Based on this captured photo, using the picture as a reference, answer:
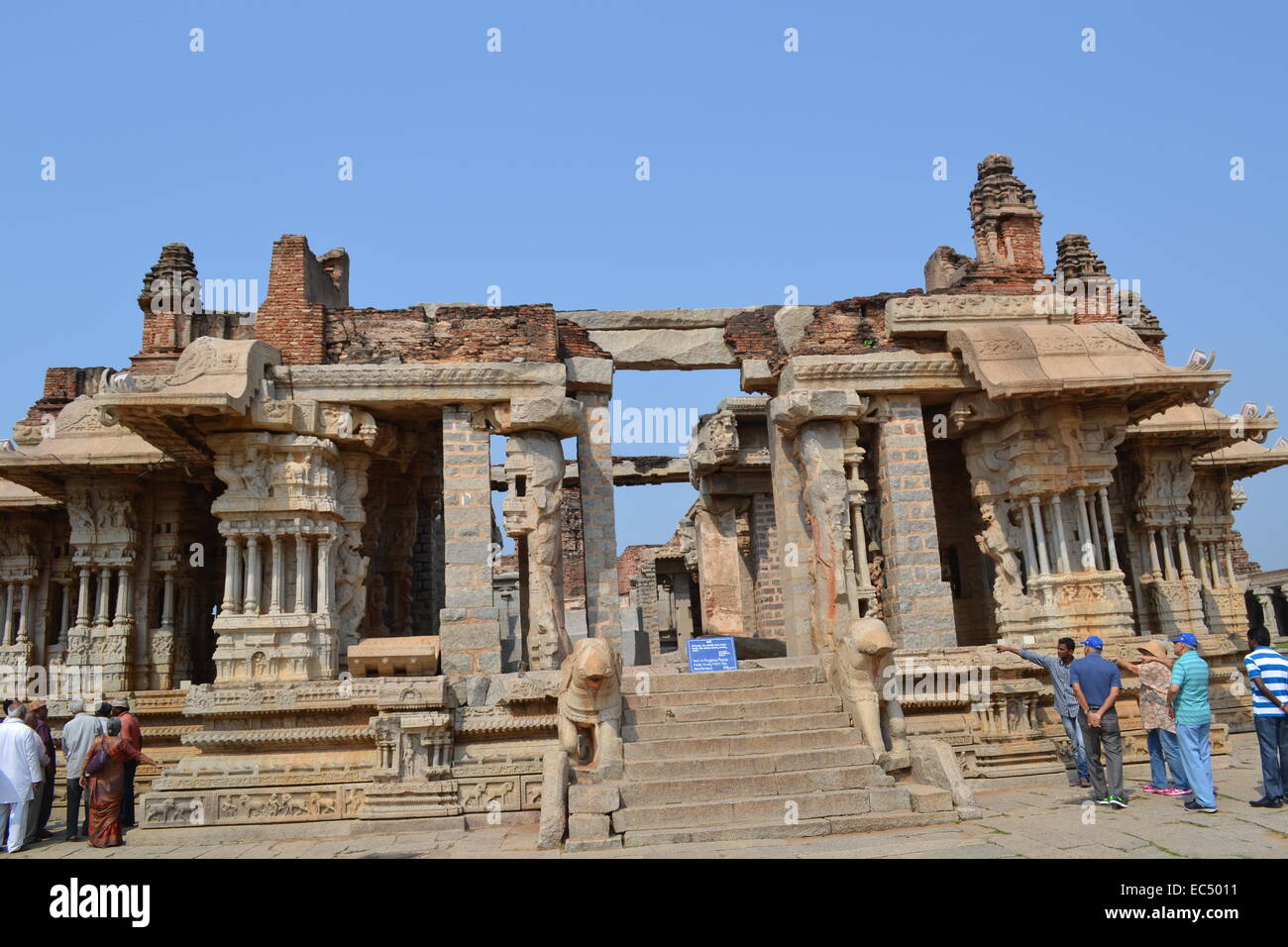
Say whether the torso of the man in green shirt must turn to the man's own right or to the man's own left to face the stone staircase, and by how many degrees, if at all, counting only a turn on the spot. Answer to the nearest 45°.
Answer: approximately 45° to the man's own left

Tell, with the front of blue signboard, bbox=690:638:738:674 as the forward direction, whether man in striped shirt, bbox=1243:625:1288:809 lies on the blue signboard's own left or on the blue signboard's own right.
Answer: on the blue signboard's own left

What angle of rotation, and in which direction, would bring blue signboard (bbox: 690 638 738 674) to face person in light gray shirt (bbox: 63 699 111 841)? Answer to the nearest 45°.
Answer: approximately 90° to its right

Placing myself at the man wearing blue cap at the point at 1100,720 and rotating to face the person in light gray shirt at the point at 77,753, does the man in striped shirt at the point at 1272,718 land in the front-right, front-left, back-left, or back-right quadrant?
back-left

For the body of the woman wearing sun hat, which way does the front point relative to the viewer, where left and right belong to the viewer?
facing to the left of the viewer

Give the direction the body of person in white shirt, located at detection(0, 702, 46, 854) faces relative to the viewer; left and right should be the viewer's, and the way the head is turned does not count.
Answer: facing away from the viewer

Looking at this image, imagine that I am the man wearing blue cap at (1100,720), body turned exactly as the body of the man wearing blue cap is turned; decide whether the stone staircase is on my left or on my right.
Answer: on my left

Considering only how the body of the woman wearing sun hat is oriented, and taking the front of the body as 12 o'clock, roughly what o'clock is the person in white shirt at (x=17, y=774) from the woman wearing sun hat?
The person in white shirt is roughly at 11 o'clock from the woman wearing sun hat.

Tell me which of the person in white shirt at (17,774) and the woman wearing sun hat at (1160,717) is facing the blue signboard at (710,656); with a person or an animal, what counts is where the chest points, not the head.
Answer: the woman wearing sun hat

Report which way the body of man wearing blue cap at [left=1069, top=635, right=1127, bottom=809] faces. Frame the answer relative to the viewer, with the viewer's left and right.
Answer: facing away from the viewer
